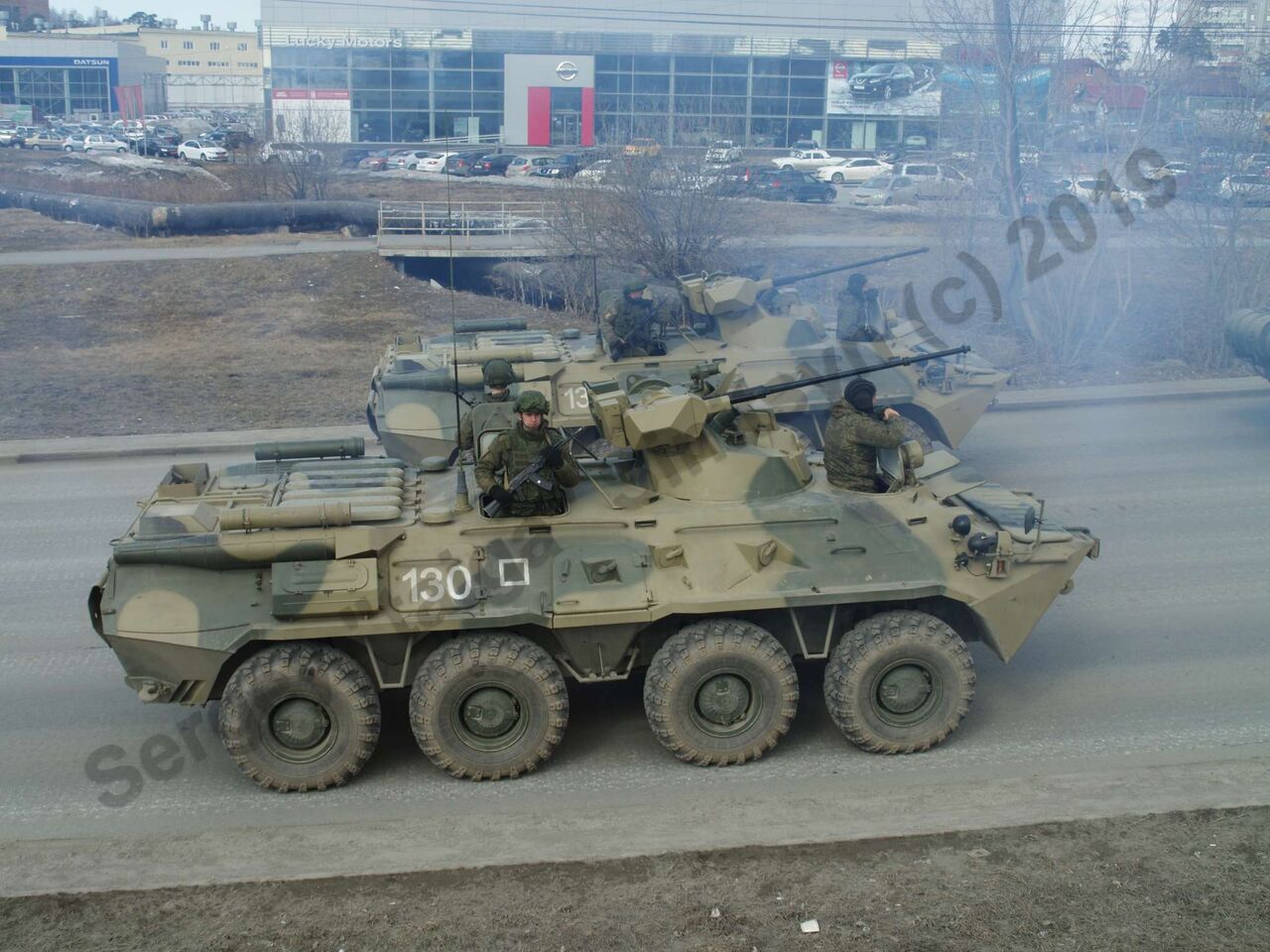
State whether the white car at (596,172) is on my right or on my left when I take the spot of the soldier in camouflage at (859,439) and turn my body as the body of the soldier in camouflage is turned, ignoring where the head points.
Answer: on my left

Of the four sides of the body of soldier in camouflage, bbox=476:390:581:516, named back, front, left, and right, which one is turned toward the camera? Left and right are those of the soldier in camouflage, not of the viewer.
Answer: front

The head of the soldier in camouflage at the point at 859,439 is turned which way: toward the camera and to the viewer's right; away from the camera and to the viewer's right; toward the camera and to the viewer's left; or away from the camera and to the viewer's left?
away from the camera and to the viewer's right

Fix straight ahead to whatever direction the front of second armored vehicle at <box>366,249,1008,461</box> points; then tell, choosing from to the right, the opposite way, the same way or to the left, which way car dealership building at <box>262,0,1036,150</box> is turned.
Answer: to the right

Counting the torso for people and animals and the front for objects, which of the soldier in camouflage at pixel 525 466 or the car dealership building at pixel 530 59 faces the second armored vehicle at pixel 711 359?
the car dealership building

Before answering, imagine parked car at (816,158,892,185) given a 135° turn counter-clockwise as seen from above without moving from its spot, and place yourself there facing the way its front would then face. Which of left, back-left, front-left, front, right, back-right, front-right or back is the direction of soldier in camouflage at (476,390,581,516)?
right

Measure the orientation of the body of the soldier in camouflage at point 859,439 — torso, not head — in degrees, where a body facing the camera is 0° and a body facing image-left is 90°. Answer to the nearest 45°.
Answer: approximately 225°

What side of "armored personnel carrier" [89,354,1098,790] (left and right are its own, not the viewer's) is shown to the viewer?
right

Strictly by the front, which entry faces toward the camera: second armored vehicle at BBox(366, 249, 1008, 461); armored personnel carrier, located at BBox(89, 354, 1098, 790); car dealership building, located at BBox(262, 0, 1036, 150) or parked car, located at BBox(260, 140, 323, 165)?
the car dealership building

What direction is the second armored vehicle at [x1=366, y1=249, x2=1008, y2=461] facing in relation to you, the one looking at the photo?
facing to the right of the viewer

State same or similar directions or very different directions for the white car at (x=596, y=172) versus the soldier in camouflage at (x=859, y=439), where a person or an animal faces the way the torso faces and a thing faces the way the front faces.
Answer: very different directions

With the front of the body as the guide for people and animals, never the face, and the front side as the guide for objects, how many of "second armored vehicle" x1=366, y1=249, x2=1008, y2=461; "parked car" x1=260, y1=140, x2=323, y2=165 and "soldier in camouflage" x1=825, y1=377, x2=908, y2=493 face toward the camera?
0
